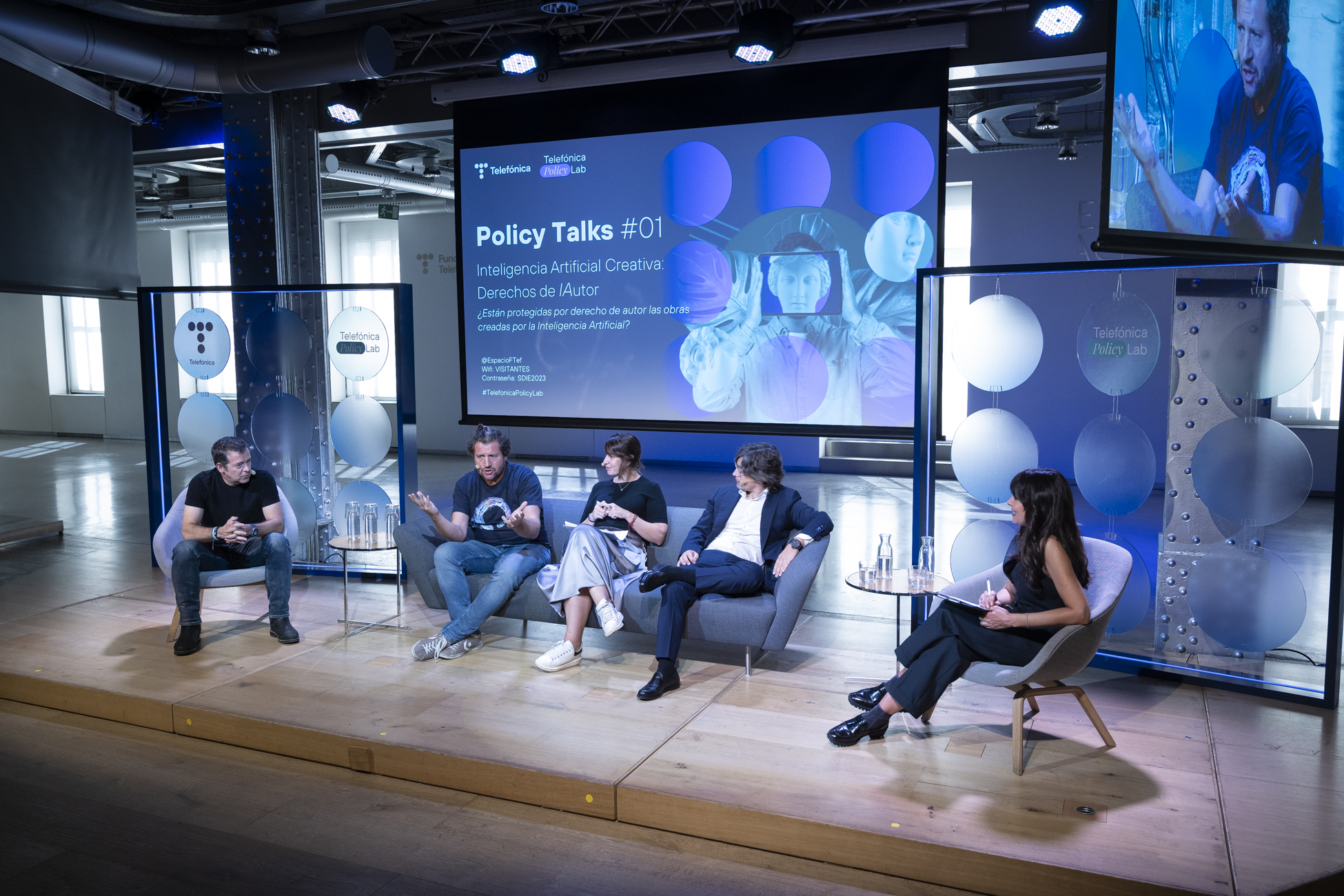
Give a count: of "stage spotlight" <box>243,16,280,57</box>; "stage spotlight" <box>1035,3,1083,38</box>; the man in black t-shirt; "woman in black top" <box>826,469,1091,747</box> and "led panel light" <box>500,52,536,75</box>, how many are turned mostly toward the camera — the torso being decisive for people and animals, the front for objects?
4

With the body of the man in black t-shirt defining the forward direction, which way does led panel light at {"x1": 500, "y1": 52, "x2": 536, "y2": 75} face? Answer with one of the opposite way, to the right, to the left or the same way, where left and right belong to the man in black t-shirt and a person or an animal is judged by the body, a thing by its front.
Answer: the same way

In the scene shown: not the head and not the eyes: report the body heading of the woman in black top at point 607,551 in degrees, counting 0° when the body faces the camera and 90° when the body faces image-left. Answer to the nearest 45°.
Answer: approximately 45°

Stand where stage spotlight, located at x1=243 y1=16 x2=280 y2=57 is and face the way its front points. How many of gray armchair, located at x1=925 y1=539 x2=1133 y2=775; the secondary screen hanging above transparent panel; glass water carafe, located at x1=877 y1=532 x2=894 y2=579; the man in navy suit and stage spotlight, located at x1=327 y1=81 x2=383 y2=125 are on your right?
0

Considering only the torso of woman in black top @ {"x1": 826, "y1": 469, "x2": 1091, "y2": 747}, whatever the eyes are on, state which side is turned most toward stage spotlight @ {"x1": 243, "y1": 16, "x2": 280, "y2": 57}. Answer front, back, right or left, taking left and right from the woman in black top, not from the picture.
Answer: front

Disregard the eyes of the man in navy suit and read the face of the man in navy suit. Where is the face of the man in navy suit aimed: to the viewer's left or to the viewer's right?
to the viewer's left

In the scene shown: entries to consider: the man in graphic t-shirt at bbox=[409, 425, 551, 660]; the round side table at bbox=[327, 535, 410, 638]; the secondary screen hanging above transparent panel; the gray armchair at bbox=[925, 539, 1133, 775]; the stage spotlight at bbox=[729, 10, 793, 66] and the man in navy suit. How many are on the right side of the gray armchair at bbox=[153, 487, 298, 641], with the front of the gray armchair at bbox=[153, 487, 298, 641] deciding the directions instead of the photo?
0

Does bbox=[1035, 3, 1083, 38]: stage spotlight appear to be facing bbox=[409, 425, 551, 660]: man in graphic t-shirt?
no

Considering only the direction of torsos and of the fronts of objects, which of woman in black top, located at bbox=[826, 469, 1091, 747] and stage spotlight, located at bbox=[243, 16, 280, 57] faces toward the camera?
the stage spotlight

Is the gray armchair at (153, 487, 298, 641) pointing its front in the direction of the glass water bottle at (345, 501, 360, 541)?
no

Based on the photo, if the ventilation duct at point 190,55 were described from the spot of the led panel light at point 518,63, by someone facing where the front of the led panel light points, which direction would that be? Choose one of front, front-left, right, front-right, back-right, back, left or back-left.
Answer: right

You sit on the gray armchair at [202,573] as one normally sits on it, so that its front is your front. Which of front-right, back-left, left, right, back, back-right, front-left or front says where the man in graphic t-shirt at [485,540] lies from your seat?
front-left

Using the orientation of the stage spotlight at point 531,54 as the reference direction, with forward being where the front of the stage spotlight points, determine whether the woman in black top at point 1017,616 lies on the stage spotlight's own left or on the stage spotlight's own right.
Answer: on the stage spotlight's own left
